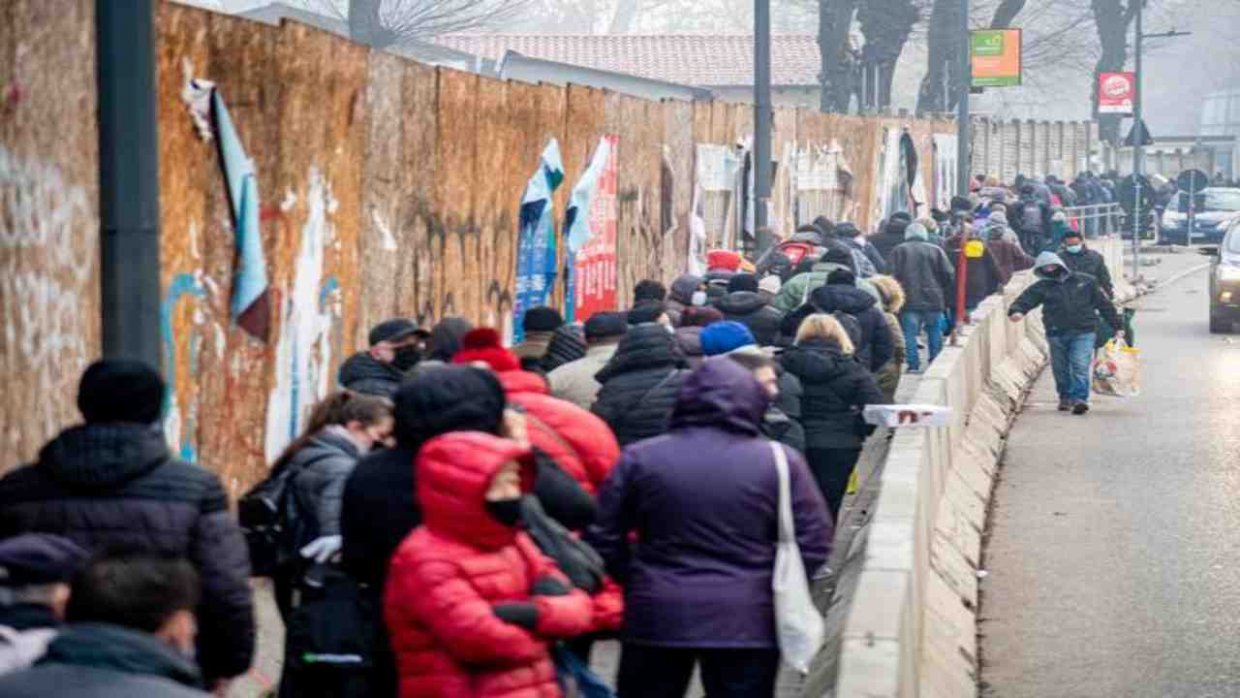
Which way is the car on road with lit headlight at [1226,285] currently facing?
toward the camera

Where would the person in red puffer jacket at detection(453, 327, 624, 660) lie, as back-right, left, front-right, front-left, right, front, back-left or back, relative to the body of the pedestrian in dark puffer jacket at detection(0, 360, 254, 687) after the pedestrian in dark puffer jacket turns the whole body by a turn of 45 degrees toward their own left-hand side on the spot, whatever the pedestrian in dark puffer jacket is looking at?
right

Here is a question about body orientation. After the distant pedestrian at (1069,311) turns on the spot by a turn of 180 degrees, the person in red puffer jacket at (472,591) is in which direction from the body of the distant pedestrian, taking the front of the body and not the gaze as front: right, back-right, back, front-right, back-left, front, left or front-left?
back

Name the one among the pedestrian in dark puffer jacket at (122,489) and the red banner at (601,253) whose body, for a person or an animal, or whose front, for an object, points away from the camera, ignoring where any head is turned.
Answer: the pedestrian in dark puffer jacket

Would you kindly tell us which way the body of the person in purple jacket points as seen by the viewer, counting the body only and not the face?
away from the camera

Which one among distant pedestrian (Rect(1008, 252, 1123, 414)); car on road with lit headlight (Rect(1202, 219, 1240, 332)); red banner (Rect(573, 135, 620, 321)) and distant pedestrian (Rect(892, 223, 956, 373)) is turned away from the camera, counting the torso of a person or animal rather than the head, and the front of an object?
distant pedestrian (Rect(892, 223, 956, 373))

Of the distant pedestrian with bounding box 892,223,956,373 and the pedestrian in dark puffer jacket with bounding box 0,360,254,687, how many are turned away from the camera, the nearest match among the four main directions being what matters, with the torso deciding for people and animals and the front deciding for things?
2

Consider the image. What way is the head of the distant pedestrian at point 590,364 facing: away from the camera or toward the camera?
away from the camera

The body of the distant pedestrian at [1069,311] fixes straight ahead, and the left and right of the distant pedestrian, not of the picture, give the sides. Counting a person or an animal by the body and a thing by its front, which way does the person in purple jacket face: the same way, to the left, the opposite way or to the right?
the opposite way

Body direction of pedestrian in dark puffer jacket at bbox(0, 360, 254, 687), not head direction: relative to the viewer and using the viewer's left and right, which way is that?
facing away from the viewer

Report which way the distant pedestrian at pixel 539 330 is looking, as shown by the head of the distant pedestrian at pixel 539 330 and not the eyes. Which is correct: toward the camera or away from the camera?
away from the camera

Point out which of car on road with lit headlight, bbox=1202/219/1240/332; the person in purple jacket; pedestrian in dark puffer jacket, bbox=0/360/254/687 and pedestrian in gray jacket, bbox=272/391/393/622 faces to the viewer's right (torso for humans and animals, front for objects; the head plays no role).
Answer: pedestrian in gray jacket, bbox=272/391/393/622

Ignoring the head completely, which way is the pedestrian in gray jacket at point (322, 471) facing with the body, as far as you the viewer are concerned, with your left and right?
facing to the right of the viewer

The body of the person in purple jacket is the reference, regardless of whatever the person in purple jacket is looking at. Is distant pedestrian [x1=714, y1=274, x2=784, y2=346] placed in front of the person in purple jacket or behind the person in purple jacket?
in front
